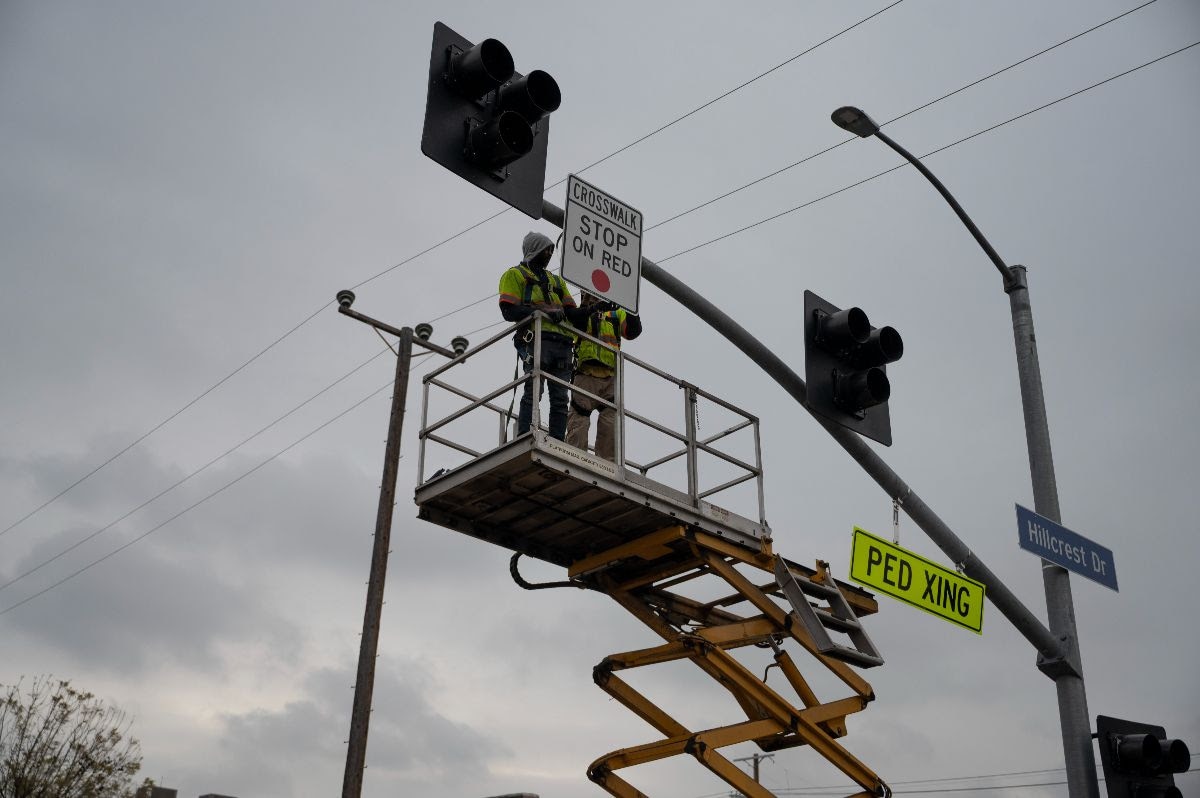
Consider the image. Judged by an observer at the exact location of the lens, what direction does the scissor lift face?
facing the viewer and to the left of the viewer

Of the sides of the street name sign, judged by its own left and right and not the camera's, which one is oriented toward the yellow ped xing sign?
right

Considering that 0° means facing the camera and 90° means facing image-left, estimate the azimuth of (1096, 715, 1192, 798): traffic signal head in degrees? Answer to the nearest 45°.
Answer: approximately 315°

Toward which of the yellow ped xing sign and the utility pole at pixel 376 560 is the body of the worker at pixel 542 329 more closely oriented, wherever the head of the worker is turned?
the yellow ped xing sign

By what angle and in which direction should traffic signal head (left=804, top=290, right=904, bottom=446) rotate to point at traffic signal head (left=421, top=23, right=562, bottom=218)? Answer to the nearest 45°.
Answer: approximately 90° to its right

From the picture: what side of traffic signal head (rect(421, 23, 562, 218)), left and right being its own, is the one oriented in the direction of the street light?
left

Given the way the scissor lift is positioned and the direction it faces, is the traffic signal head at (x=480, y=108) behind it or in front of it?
in front

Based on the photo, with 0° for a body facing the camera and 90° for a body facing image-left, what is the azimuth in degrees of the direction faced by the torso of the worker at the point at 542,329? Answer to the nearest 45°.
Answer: approximately 315°

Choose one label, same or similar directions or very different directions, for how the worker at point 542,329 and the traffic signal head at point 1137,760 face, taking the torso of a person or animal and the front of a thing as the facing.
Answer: same or similar directions

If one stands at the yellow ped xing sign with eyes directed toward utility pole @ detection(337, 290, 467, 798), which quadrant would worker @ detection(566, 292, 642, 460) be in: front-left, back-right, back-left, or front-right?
front-left

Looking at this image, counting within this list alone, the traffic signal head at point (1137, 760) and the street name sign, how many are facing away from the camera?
0

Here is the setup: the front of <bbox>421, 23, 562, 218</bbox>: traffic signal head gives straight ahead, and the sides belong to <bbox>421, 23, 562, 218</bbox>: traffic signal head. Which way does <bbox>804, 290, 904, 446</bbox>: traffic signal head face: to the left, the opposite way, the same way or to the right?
the same way

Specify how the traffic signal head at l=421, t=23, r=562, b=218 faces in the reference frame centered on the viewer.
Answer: facing the viewer and to the right of the viewer
